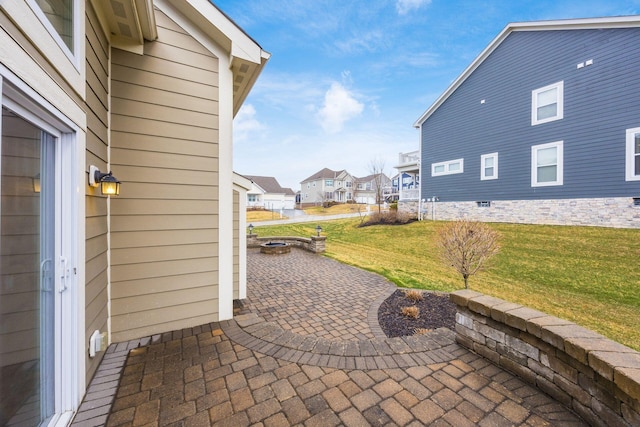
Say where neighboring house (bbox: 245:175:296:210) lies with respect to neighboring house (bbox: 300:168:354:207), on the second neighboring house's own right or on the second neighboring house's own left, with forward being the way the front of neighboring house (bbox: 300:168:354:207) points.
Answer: on the second neighboring house's own right

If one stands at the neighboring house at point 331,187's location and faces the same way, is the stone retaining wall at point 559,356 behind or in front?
in front

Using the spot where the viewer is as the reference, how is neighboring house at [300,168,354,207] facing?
facing the viewer and to the right of the viewer

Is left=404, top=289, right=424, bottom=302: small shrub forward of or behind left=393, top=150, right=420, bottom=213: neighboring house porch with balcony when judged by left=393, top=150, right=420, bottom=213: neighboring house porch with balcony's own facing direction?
forward

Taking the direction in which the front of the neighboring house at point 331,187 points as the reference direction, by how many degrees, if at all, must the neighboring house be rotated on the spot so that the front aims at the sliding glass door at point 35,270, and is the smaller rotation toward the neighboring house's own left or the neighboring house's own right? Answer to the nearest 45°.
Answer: approximately 45° to the neighboring house's own right

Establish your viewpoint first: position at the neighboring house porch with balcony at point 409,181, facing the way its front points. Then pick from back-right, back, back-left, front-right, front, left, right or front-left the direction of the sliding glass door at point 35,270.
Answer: front-left

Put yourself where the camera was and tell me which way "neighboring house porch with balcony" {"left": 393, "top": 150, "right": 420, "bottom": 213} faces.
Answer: facing the viewer and to the left of the viewer

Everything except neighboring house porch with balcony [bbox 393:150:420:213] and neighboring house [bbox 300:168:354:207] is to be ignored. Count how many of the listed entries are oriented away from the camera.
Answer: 0

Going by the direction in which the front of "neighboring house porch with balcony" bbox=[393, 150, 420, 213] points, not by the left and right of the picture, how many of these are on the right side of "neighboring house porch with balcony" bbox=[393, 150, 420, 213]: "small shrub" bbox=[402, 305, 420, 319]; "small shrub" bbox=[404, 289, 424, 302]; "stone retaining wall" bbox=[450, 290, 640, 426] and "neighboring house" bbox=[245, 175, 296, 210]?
1

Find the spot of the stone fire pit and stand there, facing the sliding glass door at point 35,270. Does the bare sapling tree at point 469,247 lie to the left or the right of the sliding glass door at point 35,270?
left
